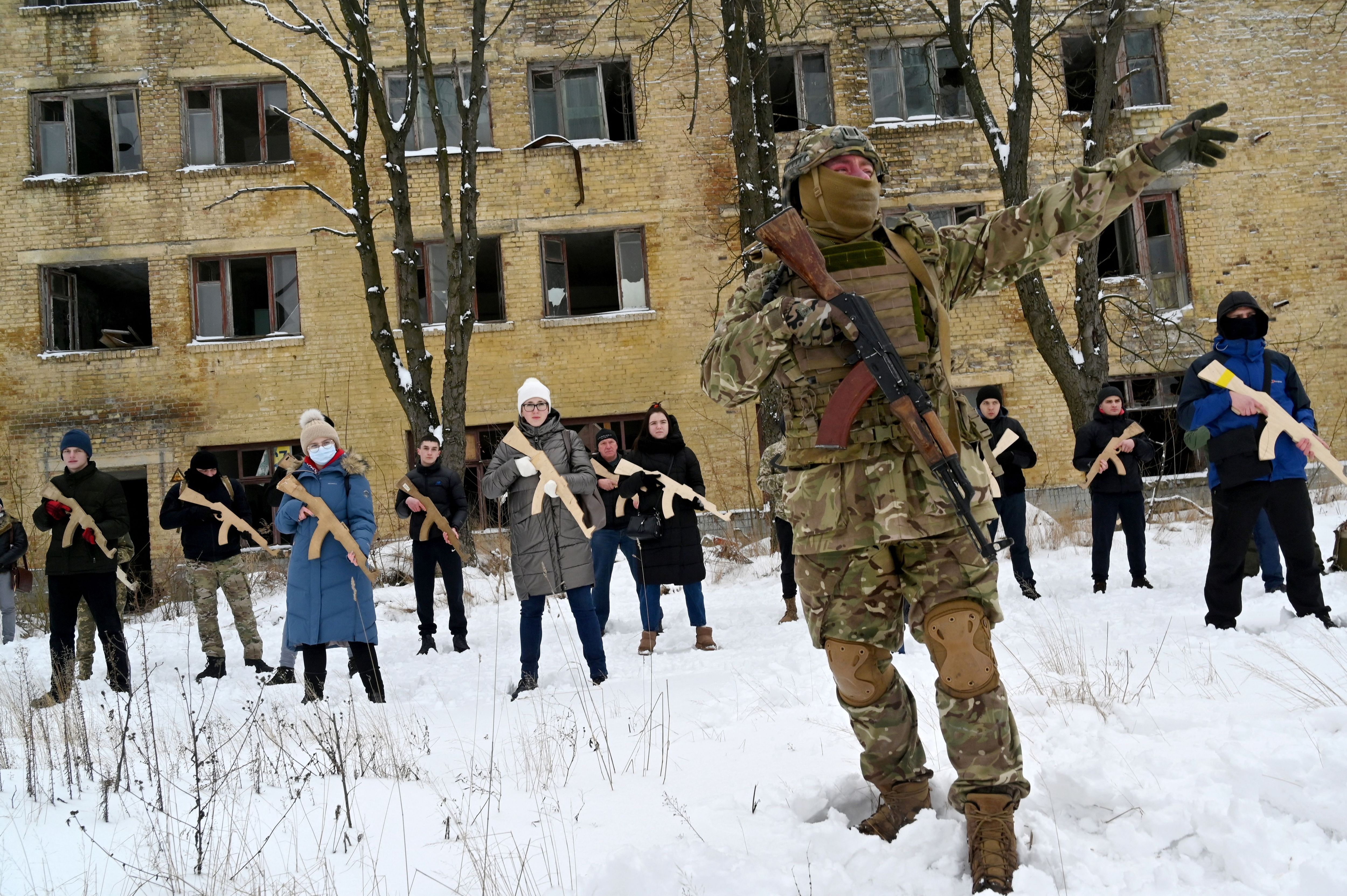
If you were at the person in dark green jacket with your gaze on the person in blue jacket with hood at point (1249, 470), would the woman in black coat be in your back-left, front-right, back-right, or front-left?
front-left

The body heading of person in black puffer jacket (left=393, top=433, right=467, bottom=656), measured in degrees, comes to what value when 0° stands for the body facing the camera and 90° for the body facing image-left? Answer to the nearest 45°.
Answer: approximately 0°

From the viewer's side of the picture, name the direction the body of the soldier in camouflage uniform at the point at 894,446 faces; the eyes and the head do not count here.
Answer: toward the camera

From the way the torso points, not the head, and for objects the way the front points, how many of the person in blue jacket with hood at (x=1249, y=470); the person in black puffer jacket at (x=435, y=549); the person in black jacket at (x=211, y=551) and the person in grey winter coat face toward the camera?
4

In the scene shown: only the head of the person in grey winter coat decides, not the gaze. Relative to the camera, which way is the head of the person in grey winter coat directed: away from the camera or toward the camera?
toward the camera

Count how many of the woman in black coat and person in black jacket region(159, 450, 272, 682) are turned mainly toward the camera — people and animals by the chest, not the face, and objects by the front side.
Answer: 2

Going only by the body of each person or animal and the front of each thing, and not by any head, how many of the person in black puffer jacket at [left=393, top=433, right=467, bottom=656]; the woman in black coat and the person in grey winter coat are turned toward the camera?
3

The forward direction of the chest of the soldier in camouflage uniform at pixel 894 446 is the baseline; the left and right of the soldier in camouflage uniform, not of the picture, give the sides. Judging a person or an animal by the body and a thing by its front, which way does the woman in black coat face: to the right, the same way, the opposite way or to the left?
the same way

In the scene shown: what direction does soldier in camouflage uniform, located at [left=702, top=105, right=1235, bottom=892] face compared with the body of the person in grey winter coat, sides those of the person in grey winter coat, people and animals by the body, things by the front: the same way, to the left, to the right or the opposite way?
the same way

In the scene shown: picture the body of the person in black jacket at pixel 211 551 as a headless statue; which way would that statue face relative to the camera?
toward the camera

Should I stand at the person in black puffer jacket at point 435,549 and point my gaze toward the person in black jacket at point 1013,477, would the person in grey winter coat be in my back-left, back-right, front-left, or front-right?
front-right

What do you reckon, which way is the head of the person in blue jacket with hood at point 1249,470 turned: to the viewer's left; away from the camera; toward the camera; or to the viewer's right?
toward the camera

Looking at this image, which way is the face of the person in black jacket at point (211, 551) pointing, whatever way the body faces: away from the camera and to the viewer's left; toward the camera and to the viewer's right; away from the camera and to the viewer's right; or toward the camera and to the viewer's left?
toward the camera and to the viewer's right

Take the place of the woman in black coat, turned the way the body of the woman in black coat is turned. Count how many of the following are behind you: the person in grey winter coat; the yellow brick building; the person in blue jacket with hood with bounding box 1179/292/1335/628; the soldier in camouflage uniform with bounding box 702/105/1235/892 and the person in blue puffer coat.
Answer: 1

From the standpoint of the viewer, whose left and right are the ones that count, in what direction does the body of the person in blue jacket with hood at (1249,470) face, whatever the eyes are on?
facing the viewer

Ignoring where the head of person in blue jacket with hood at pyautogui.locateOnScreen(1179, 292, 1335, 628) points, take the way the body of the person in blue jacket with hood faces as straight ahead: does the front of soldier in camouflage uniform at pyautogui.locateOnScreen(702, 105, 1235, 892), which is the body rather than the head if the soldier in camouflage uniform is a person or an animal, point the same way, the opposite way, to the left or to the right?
the same way
